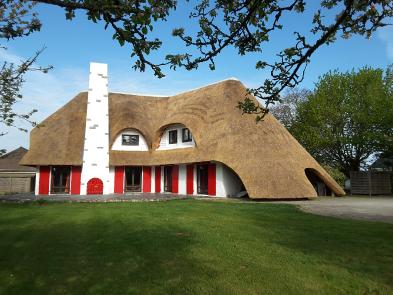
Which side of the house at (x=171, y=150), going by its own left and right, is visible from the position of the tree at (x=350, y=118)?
left

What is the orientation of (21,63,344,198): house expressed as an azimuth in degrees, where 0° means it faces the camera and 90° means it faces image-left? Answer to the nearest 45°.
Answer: approximately 0°
